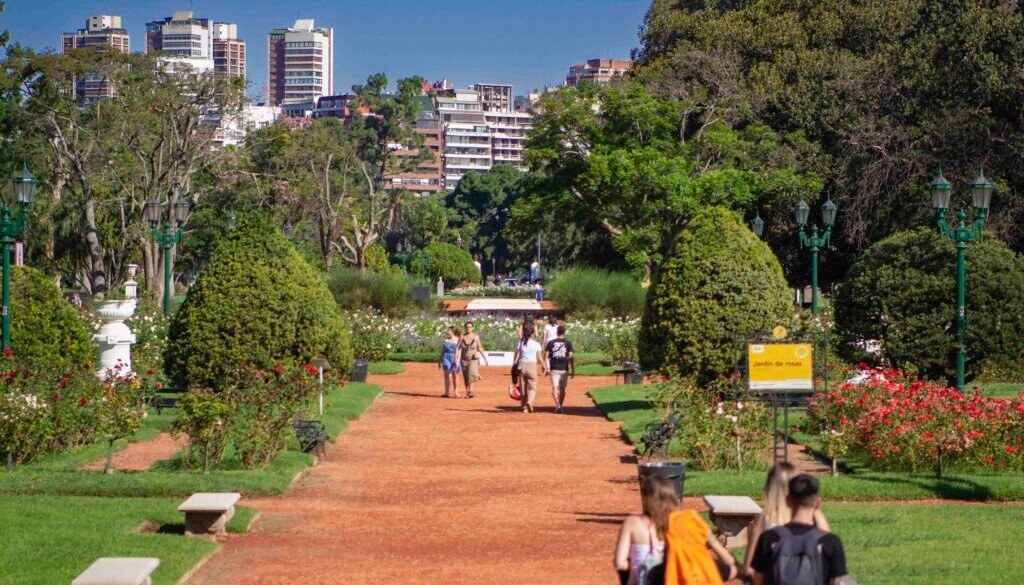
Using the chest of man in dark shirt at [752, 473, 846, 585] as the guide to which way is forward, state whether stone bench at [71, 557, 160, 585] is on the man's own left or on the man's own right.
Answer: on the man's own left

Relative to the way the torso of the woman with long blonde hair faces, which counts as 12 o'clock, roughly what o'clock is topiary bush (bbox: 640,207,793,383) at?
The topiary bush is roughly at 12 o'clock from the woman with long blonde hair.

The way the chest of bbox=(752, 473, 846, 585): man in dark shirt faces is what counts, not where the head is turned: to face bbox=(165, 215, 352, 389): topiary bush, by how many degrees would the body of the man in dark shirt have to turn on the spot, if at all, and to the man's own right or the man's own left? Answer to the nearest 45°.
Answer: approximately 45° to the man's own left

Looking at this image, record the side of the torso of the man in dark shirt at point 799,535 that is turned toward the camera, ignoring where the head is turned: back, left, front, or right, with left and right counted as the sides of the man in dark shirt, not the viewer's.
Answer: back

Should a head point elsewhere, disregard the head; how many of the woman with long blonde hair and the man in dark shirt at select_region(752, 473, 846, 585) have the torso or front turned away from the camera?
2

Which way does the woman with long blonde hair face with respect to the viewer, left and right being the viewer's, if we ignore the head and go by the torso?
facing away from the viewer

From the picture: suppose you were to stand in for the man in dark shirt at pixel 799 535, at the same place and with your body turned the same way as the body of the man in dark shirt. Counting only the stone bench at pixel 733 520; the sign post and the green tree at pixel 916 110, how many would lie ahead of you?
3

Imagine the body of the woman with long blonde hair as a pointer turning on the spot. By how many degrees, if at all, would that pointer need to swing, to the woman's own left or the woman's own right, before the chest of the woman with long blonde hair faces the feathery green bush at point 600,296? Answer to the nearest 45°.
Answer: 0° — they already face it
